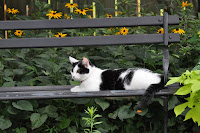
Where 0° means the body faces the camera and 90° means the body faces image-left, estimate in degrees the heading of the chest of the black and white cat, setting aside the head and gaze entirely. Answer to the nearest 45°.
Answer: approximately 90°

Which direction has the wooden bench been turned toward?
toward the camera
